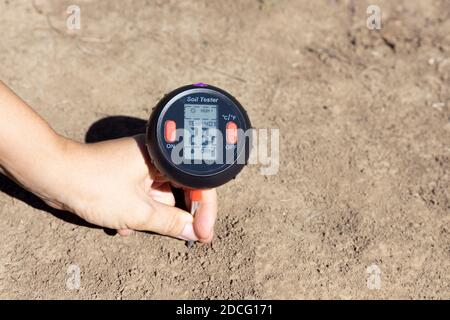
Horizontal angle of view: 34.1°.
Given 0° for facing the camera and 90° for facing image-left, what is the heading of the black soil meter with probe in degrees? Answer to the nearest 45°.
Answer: approximately 0°
